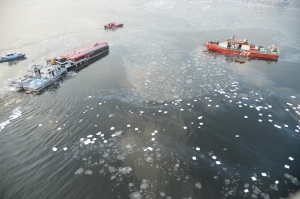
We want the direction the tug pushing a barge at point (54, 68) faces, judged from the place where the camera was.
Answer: facing away from the viewer and to the right of the viewer

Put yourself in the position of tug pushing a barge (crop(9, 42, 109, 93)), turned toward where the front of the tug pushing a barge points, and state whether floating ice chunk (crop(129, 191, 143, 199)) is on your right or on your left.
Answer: on your right

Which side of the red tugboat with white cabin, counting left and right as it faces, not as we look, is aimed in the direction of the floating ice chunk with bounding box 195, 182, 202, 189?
left

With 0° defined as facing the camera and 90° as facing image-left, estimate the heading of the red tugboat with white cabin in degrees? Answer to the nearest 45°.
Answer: approximately 90°
